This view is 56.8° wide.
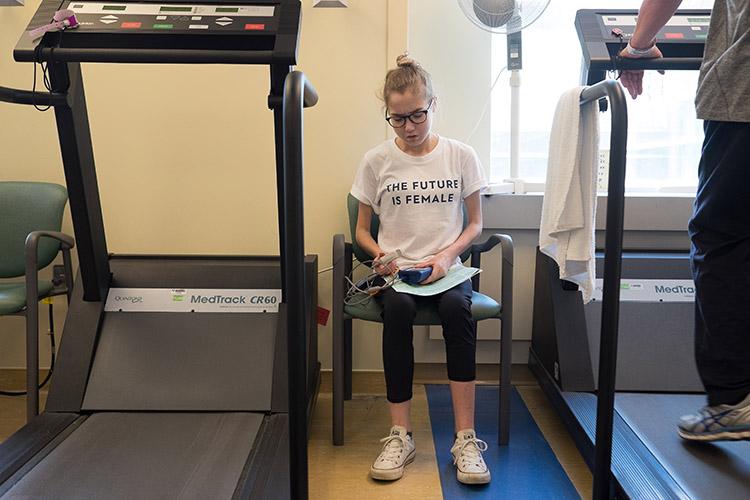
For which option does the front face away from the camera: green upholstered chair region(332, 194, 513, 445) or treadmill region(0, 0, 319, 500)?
the treadmill

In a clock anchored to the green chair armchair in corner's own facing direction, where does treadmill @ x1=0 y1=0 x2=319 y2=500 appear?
The treadmill is roughly at 10 o'clock from the green chair armchair in corner.

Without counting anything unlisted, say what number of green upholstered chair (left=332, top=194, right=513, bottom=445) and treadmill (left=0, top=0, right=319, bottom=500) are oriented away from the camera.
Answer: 1

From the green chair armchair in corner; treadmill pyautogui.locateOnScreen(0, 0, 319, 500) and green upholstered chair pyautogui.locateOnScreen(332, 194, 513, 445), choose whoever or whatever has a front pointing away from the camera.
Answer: the treadmill

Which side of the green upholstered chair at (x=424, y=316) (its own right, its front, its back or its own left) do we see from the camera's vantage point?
front

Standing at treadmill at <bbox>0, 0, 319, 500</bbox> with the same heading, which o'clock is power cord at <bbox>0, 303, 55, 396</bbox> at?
The power cord is roughly at 11 o'clock from the treadmill.

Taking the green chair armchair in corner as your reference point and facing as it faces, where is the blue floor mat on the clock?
The blue floor mat is roughly at 9 o'clock from the green chair armchair in corner.

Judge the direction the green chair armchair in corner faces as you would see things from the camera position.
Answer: facing the viewer and to the left of the viewer

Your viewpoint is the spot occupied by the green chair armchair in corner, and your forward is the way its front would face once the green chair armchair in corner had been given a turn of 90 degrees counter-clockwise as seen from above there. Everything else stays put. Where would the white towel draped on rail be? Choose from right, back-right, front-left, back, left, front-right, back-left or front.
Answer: front

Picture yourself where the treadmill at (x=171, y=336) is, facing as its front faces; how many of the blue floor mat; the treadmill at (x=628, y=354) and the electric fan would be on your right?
3

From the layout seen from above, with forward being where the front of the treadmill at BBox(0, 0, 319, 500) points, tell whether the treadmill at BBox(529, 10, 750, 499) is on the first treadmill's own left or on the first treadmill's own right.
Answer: on the first treadmill's own right

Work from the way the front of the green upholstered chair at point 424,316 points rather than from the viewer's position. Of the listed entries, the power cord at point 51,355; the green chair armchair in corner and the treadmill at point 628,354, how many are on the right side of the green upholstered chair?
2

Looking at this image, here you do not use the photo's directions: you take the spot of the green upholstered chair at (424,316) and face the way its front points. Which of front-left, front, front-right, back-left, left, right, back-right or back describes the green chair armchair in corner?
right

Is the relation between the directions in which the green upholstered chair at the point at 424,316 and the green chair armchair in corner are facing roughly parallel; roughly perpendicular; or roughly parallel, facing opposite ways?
roughly parallel
